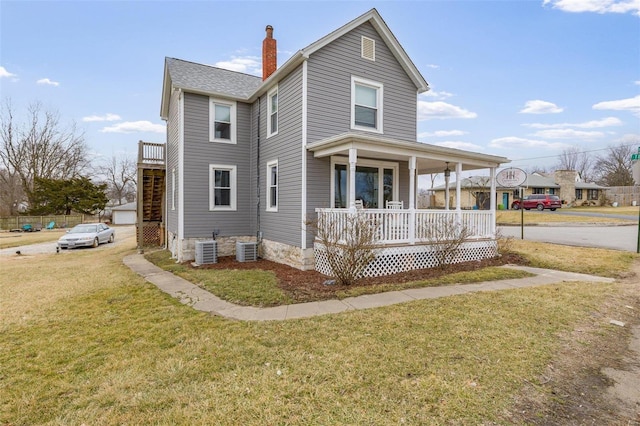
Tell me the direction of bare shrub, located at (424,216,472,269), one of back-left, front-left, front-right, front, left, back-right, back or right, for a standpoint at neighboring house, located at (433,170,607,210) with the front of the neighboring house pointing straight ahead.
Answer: front

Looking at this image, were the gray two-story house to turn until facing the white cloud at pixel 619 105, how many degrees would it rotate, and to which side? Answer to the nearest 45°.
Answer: approximately 90° to its left

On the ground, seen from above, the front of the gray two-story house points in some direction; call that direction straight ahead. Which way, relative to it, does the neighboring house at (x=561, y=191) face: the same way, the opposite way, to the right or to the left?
to the right

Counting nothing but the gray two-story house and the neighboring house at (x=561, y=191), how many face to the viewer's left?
0

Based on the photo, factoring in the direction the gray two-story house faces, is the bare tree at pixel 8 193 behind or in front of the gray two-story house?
behind

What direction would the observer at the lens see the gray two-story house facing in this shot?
facing the viewer and to the right of the viewer

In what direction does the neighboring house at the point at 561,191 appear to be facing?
toward the camera

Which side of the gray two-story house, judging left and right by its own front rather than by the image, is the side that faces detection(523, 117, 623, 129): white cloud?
left
